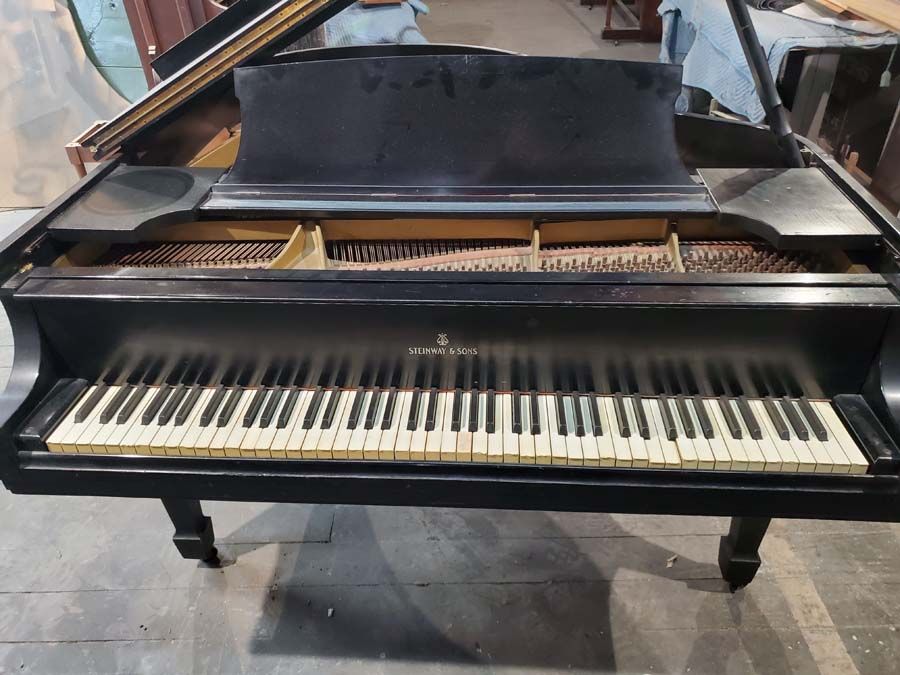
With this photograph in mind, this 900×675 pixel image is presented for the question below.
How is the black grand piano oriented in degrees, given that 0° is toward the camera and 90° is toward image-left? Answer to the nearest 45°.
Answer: approximately 0°
